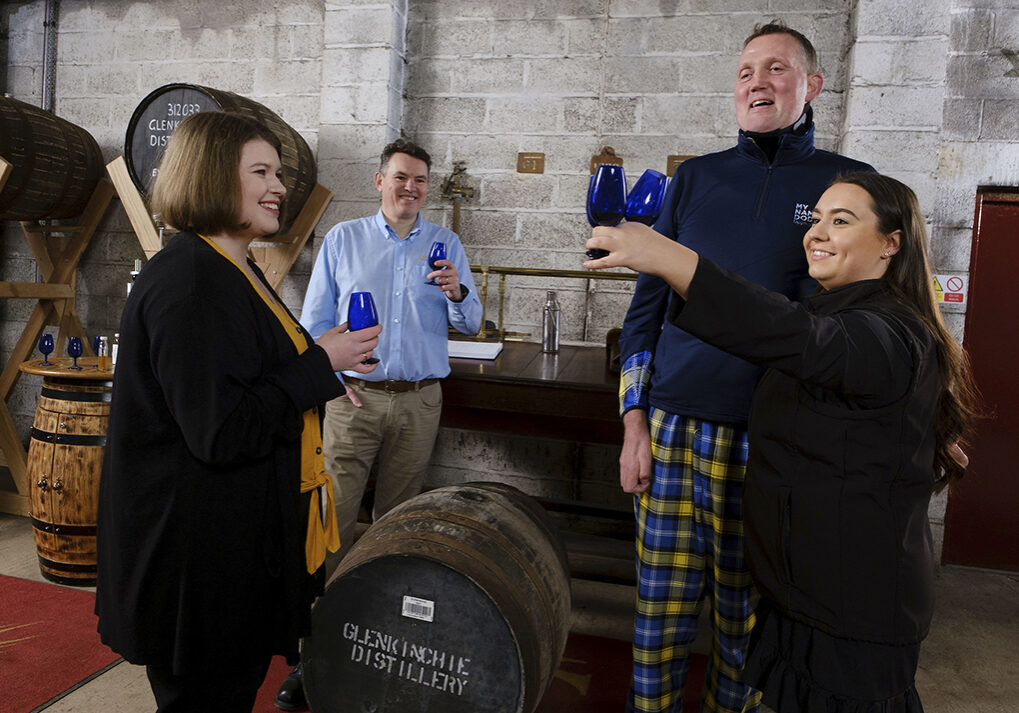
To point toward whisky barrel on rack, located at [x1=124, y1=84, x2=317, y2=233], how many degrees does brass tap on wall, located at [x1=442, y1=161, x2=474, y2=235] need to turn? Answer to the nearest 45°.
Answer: approximately 90° to its right

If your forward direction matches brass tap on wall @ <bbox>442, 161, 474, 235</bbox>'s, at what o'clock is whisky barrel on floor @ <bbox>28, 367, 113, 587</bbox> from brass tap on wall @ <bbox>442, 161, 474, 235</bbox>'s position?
The whisky barrel on floor is roughly at 2 o'clock from the brass tap on wall.

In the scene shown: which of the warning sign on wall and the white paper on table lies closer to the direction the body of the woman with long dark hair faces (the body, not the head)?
the white paper on table

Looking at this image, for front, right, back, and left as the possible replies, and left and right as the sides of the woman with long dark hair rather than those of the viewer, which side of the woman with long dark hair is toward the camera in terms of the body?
left

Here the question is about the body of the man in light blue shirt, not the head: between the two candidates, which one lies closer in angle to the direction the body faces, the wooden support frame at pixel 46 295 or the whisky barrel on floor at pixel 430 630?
the whisky barrel on floor

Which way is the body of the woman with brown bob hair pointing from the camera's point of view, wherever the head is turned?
to the viewer's right

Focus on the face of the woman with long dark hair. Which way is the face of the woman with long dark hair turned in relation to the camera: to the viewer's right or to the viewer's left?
to the viewer's left
